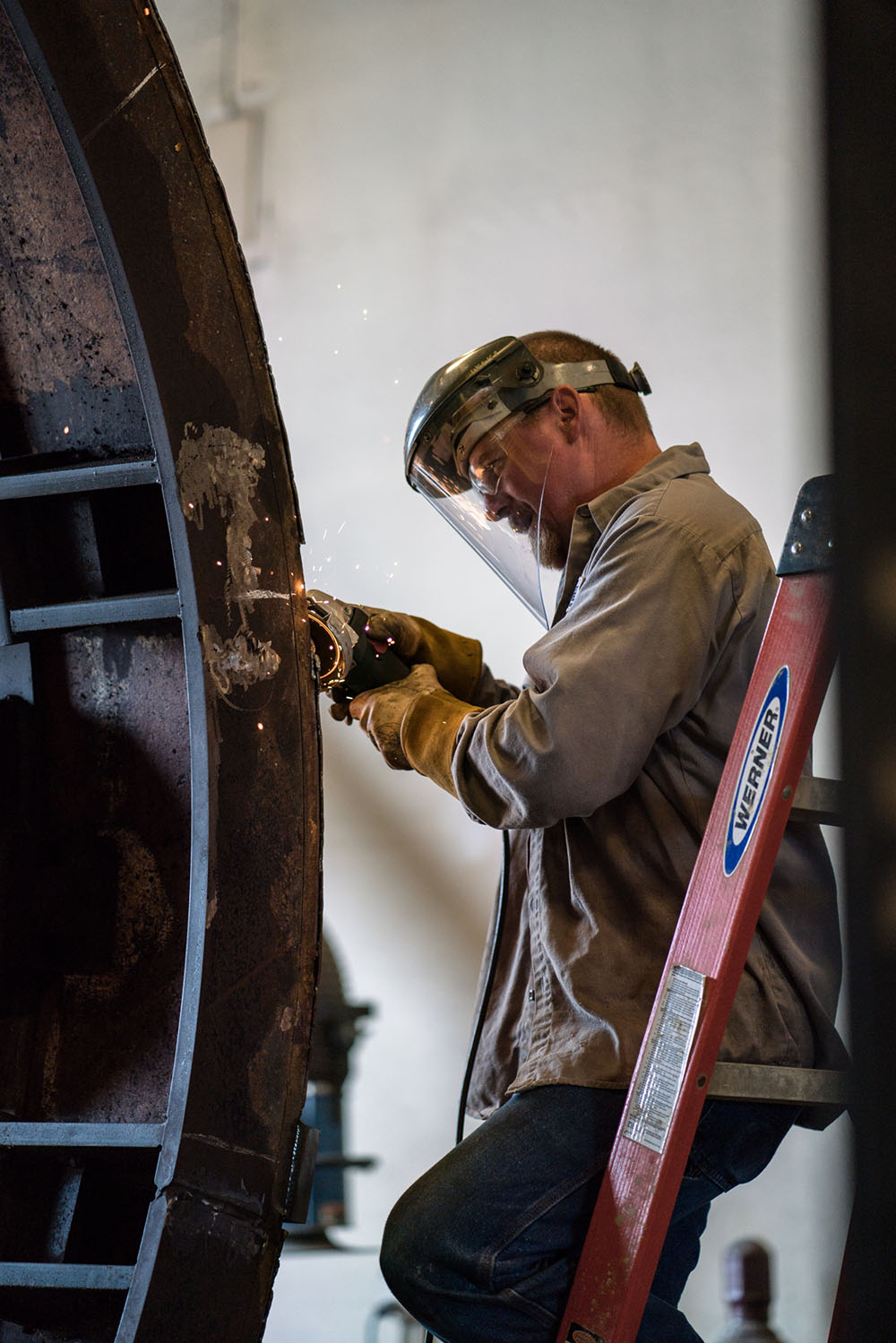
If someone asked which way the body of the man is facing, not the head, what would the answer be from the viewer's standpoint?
to the viewer's left

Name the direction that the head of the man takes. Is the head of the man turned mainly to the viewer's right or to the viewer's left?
to the viewer's left
